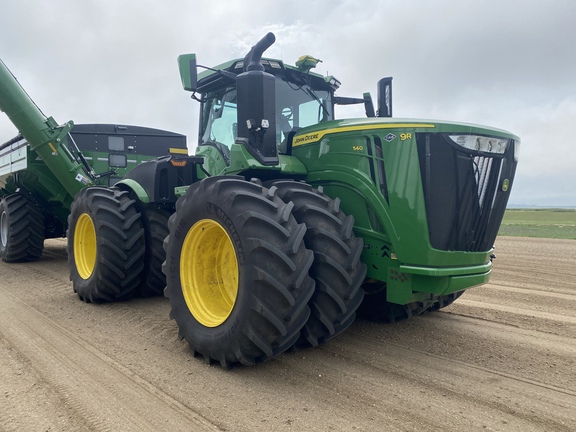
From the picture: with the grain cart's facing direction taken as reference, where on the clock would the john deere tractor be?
The john deere tractor is roughly at 1 o'clock from the grain cart.

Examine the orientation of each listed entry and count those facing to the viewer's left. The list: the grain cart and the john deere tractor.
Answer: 0

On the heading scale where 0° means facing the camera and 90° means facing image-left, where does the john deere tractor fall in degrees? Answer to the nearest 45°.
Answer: approximately 315°

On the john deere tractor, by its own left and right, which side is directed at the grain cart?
back

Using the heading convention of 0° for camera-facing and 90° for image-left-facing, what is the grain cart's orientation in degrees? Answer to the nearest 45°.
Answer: approximately 315°
